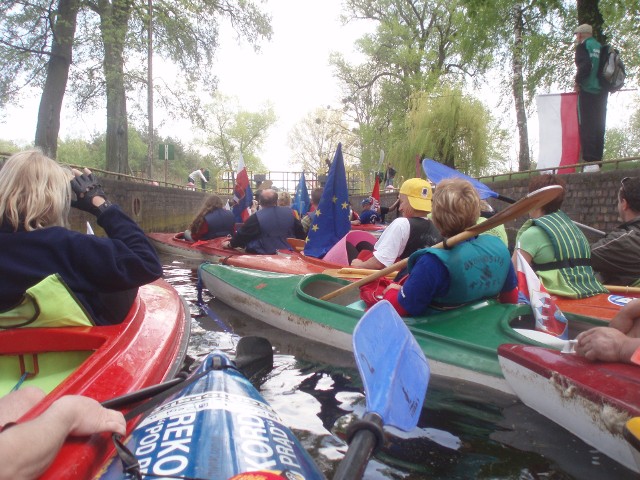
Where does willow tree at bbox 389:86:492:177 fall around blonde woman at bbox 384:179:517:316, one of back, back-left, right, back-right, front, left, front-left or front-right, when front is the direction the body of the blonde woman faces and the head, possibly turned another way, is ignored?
front-right

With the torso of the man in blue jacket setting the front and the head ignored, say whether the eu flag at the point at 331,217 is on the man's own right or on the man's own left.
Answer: on the man's own right

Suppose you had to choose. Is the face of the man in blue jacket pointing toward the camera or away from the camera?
away from the camera

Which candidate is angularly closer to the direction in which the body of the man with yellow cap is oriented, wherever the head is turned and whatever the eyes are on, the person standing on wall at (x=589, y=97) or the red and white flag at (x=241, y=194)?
the red and white flag

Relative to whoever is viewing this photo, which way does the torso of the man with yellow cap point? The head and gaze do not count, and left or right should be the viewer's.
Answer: facing away from the viewer and to the left of the viewer

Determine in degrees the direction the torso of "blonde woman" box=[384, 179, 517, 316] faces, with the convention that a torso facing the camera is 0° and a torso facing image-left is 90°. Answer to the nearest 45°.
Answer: approximately 135°

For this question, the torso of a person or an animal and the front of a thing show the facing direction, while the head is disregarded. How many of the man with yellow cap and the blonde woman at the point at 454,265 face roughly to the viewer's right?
0

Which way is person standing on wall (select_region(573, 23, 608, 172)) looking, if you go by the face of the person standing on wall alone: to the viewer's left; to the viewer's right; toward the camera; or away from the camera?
to the viewer's left

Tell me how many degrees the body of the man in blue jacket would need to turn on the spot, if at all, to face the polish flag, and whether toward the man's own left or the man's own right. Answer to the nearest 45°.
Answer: approximately 90° to the man's own right

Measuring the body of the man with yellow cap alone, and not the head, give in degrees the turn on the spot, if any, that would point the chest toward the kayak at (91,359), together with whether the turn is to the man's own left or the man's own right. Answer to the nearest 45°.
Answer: approximately 90° to the man's own left

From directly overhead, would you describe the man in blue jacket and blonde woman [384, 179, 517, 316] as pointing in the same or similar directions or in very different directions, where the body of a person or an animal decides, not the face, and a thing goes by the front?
same or similar directions

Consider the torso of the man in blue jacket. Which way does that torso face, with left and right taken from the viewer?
facing away from the viewer

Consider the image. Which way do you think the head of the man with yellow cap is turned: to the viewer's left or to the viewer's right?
to the viewer's left

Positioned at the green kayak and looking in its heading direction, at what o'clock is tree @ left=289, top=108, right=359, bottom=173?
The tree is roughly at 1 o'clock from the green kayak.

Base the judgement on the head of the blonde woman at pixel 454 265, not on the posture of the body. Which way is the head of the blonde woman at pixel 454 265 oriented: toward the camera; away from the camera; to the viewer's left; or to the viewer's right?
away from the camera
